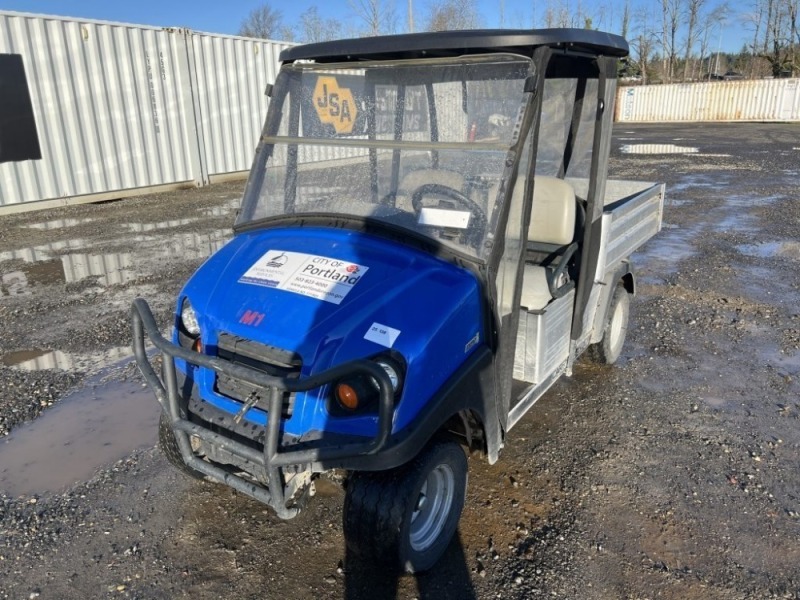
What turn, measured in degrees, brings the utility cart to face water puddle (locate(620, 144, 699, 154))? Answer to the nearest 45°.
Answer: approximately 180°

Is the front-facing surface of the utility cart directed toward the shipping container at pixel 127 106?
no

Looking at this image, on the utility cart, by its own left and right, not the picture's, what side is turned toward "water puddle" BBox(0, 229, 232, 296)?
right

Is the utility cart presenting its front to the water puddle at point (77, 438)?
no

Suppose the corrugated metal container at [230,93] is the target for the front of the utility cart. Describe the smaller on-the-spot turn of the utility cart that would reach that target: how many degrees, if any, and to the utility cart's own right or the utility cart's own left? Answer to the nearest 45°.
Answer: approximately 135° to the utility cart's own right

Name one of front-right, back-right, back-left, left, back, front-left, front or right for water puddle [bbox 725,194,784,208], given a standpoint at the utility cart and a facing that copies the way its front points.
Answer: back

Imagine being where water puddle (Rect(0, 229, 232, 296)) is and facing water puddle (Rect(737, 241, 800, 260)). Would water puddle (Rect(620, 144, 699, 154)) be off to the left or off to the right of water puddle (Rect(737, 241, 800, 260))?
left

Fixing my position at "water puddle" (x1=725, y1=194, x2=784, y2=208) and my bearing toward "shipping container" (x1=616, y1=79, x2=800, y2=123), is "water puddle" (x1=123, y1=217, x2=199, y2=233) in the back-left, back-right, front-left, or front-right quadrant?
back-left

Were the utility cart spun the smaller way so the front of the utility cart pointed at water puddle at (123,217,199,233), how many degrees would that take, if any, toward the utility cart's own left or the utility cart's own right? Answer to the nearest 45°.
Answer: approximately 90° to the utility cart's own right

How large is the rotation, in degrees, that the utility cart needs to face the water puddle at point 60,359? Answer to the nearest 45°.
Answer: approximately 90° to its right

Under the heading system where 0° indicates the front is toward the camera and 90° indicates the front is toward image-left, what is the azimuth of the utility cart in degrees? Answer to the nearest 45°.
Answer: approximately 45°

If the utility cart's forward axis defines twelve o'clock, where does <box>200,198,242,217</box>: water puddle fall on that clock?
The water puddle is roughly at 4 o'clock from the utility cart.

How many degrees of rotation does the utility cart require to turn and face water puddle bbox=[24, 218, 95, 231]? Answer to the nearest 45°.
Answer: approximately 90° to its right

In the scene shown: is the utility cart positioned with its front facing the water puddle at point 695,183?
no

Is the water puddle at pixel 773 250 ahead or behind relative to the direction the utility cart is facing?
behind

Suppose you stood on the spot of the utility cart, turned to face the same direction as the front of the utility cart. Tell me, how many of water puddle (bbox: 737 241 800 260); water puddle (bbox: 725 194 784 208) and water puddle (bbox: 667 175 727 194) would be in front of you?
0
